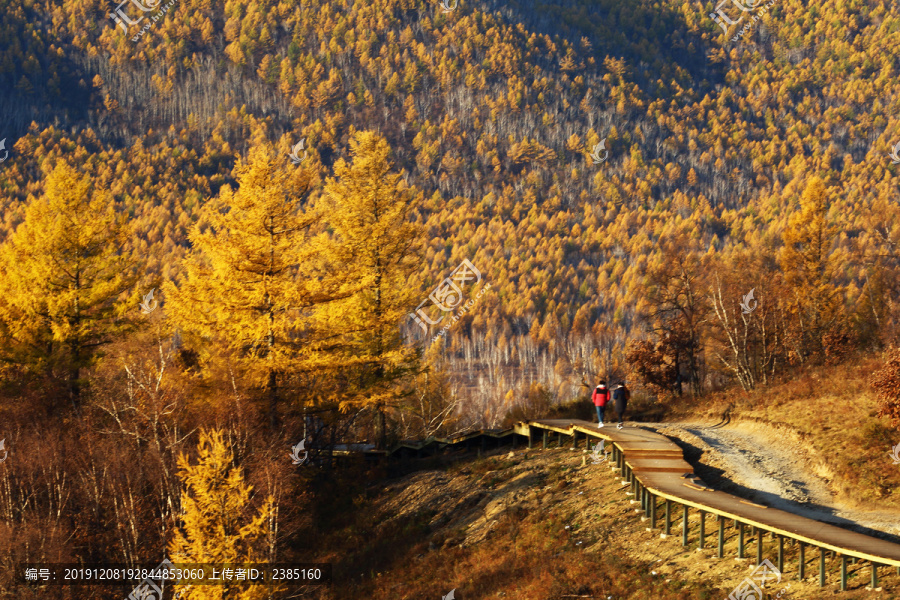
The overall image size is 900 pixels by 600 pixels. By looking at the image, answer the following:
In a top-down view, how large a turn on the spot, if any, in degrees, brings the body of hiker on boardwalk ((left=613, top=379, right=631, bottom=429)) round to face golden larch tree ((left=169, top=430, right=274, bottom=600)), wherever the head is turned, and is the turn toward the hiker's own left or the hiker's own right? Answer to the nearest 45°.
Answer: approximately 135° to the hiker's own left

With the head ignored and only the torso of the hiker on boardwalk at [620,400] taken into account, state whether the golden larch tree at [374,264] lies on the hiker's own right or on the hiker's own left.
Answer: on the hiker's own left

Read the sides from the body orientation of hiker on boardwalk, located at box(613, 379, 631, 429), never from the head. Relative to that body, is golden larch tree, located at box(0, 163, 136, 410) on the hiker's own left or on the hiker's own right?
on the hiker's own left

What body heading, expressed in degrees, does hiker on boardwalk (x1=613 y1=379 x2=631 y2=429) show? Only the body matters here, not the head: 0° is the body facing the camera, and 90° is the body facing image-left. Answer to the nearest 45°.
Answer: approximately 180°

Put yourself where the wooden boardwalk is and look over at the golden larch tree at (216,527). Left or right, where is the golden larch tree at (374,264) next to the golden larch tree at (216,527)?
right
